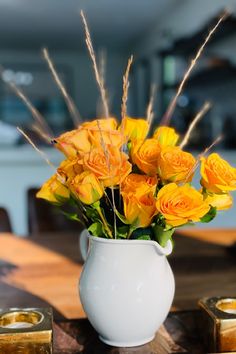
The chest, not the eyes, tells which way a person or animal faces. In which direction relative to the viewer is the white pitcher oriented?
to the viewer's right

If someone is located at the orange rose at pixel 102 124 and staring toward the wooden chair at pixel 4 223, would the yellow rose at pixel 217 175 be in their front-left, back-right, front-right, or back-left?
back-right
